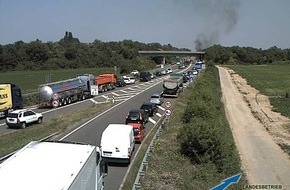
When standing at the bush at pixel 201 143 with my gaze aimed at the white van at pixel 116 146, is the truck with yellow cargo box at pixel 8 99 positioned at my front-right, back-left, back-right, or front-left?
front-right

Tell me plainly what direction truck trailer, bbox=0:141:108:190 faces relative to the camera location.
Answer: facing away from the viewer and to the right of the viewer

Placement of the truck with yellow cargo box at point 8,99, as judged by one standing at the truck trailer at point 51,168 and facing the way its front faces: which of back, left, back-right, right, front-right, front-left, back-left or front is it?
front-left

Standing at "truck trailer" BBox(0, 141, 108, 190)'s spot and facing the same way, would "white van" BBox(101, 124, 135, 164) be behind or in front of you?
in front
